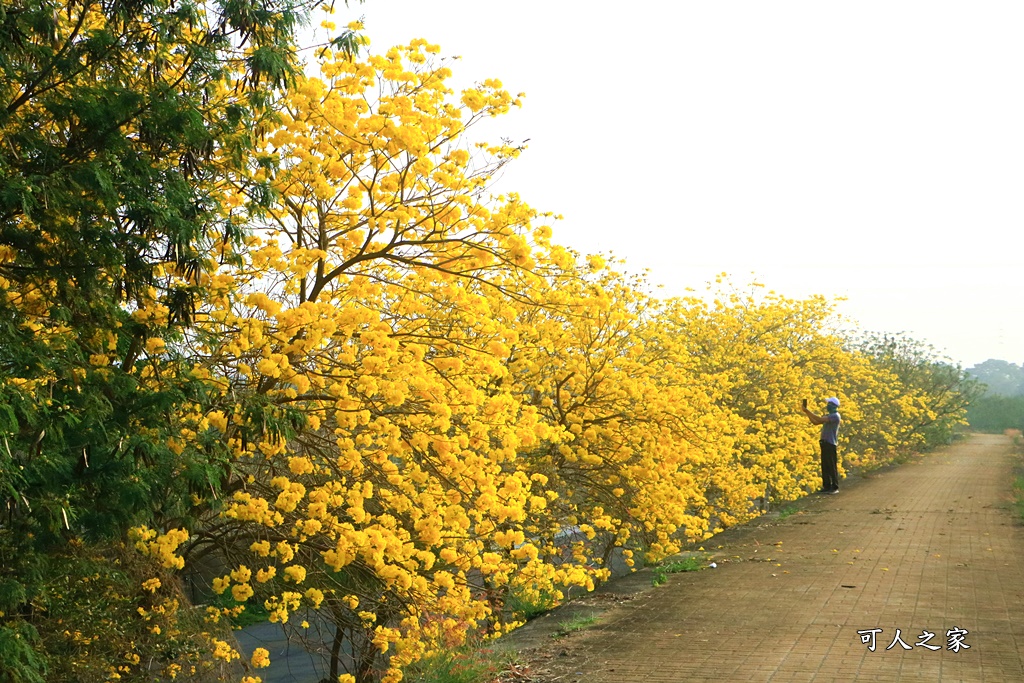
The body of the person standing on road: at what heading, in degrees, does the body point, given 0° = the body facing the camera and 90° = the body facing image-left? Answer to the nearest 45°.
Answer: approximately 90°

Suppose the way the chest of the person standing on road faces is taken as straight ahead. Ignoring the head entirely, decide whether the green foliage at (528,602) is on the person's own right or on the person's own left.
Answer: on the person's own left
